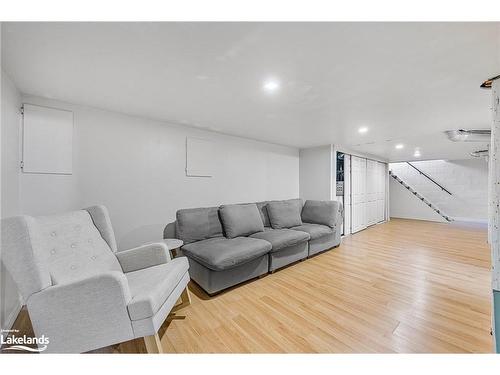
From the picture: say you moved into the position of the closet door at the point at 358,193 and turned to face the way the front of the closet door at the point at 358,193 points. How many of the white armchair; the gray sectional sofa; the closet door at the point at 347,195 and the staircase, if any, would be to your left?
1

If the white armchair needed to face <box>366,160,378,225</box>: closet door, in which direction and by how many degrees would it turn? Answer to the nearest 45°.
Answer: approximately 45° to its left

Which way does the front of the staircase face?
to the viewer's right

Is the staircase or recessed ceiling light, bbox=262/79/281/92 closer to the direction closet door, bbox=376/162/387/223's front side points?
the recessed ceiling light

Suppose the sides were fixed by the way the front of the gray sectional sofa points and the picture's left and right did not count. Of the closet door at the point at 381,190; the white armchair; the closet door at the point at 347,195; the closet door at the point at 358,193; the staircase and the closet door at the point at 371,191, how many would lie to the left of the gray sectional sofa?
5

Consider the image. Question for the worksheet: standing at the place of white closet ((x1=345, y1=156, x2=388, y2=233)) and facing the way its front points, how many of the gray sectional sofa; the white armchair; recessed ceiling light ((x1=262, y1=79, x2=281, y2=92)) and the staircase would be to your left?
1

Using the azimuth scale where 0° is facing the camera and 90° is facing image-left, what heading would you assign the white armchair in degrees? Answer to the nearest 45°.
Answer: approximately 315°

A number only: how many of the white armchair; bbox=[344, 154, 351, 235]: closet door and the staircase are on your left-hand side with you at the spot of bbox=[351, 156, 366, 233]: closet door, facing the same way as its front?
1

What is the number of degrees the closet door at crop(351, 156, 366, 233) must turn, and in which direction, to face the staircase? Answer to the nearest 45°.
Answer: approximately 90° to its left

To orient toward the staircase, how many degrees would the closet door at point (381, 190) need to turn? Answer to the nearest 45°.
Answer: approximately 90° to its left

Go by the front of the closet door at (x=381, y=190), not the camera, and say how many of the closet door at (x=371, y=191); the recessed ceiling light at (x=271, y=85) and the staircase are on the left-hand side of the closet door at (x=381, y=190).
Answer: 1
